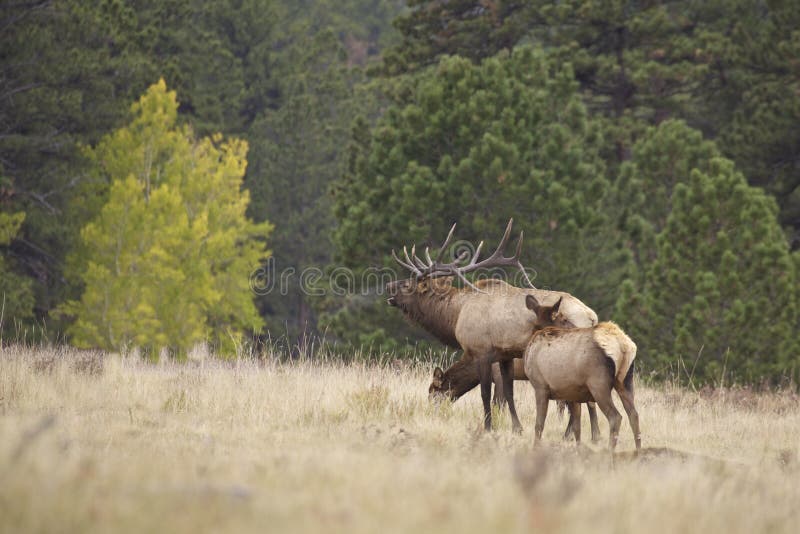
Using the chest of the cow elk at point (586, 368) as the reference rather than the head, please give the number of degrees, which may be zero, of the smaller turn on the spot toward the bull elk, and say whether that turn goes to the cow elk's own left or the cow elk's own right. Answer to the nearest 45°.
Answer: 0° — it already faces it

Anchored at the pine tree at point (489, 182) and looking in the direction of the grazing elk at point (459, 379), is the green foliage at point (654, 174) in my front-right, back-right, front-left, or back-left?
back-left

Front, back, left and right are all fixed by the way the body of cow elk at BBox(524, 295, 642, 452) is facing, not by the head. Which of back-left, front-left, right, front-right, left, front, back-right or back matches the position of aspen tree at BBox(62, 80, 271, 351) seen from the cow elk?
front

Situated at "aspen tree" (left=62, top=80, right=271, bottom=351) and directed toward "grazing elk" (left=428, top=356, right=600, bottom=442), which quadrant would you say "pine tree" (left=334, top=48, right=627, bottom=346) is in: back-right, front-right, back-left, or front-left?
front-left

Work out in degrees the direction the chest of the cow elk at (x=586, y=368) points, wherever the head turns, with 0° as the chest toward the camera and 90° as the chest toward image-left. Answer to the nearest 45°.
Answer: approximately 135°

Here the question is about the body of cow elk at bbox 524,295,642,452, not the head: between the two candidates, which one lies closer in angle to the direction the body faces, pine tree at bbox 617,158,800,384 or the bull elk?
the bull elk

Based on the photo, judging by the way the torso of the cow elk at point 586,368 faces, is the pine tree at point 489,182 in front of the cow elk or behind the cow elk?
in front

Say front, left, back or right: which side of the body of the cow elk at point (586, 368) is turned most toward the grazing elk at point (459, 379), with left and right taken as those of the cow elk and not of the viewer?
front

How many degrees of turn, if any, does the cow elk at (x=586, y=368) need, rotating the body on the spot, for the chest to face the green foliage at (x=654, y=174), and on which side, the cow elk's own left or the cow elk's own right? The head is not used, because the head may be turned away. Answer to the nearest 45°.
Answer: approximately 45° to the cow elk's own right

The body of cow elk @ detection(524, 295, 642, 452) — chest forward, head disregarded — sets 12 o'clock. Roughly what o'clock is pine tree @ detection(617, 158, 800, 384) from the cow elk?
The pine tree is roughly at 2 o'clock from the cow elk.
